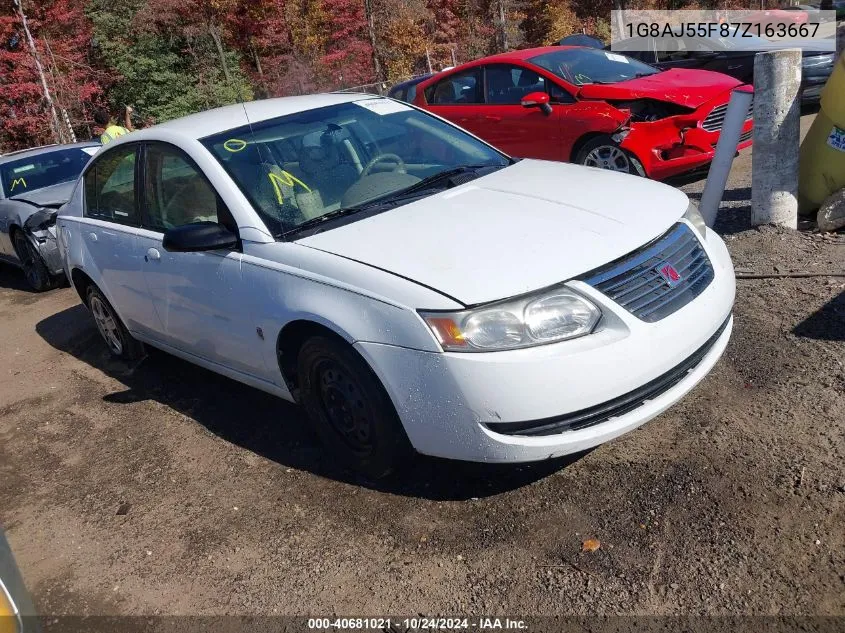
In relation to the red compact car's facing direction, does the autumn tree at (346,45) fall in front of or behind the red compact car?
behind

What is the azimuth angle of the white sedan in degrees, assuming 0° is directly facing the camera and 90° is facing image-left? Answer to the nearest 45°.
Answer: approximately 315°

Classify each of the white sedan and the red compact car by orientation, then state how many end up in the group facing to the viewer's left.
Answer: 0

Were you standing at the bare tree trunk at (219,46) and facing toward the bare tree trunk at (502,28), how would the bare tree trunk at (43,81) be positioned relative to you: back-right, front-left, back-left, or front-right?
back-right

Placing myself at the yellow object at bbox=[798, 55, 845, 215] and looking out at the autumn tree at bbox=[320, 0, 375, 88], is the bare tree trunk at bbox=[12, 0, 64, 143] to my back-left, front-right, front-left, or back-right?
front-left

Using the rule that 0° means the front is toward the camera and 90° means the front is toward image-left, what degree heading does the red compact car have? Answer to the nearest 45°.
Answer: approximately 315°

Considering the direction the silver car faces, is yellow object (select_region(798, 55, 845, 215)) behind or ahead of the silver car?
ahead

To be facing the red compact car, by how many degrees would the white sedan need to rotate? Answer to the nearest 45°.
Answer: approximately 90° to its left

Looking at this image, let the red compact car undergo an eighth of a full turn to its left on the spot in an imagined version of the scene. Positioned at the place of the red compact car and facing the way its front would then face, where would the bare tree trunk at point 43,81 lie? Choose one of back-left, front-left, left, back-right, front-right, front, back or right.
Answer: back-left

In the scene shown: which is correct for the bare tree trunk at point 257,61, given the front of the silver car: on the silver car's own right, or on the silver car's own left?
on the silver car's own left

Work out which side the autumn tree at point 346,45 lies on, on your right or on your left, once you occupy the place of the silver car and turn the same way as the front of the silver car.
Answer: on your left

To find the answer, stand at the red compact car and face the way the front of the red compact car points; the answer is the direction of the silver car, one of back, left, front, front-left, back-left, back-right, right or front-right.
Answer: back-right

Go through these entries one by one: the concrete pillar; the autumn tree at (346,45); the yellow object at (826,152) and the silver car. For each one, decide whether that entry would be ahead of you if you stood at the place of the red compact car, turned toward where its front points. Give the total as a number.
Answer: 2

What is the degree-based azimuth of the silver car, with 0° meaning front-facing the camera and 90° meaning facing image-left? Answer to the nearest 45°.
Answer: approximately 315°

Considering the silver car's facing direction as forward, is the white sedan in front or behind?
in front

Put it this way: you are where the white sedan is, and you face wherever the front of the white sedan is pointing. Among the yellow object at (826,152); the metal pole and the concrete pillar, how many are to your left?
3
